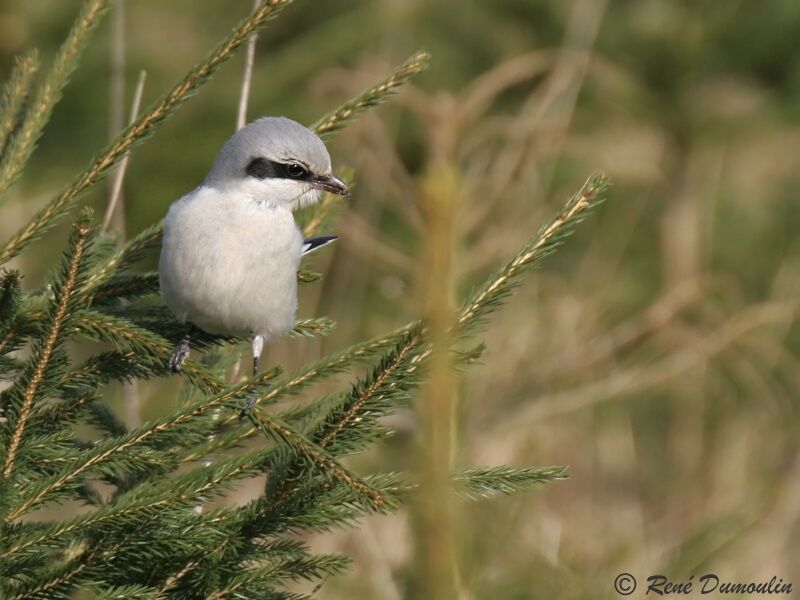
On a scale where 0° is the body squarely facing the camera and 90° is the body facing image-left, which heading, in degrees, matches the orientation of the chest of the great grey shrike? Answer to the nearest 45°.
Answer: approximately 0°
